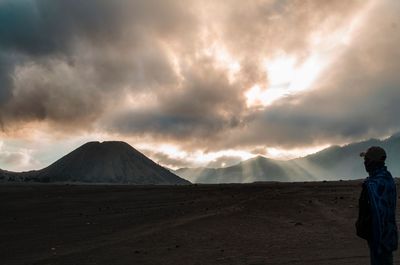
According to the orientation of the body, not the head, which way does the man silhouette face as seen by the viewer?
to the viewer's left
